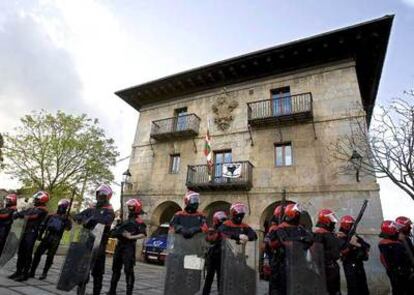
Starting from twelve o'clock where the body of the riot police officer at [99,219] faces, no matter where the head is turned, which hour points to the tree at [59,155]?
The tree is roughly at 4 o'clock from the riot police officer.

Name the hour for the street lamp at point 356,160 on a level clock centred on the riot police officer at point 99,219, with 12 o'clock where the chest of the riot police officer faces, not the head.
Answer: The street lamp is roughly at 7 o'clock from the riot police officer.

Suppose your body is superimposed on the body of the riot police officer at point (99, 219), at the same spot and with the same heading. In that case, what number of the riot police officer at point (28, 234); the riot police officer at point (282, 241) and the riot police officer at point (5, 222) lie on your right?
2

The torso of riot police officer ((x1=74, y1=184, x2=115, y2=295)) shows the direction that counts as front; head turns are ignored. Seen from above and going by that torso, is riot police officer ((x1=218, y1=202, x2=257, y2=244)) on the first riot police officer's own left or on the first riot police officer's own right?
on the first riot police officer's own left

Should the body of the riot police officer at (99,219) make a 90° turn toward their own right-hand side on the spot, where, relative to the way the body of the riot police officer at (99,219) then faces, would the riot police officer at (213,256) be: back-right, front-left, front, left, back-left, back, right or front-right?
back-right

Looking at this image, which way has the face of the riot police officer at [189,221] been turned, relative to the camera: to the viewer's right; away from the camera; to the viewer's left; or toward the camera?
toward the camera

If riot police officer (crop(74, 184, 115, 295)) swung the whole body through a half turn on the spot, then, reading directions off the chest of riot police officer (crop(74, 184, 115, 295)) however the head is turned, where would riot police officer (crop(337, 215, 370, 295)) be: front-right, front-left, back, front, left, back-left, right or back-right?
front-right

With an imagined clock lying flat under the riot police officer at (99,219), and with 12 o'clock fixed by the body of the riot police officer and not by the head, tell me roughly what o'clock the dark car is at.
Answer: The dark car is roughly at 5 o'clock from the riot police officer.

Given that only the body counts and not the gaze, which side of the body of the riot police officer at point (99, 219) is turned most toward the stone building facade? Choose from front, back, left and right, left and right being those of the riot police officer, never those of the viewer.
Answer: back

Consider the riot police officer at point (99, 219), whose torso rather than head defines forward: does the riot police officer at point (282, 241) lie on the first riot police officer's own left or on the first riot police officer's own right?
on the first riot police officer's own left

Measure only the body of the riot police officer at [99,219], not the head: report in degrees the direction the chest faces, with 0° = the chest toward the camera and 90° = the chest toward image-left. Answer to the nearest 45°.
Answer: approximately 45°

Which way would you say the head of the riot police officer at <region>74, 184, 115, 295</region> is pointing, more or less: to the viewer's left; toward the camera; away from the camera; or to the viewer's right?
toward the camera

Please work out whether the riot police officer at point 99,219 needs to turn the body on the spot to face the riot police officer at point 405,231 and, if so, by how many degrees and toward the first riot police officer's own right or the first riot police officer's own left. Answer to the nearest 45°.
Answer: approximately 135° to the first riot police officer's own left

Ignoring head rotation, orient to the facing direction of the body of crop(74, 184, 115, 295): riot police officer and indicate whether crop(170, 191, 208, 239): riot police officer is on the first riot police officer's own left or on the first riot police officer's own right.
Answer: on the first riot police officer's own left
